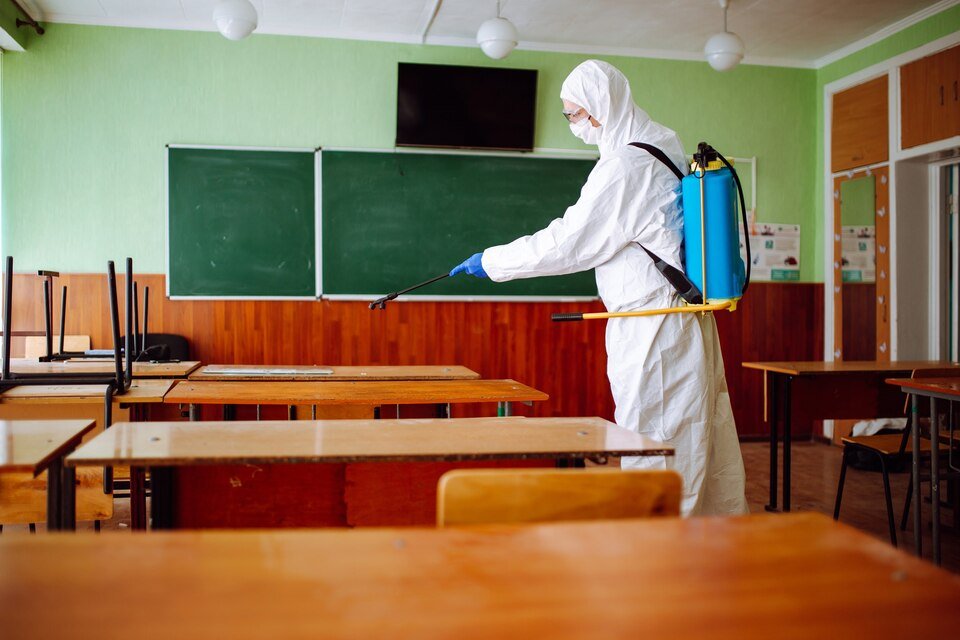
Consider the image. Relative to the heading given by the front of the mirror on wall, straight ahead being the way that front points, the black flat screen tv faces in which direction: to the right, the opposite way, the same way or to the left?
to the left

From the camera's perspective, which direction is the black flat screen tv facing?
toward the camera

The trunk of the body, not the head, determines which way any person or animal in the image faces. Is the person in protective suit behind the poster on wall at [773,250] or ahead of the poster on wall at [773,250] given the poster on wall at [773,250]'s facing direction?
ahead

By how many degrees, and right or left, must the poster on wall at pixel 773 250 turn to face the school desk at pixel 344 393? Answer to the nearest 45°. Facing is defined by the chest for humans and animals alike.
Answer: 0° — it already faces it

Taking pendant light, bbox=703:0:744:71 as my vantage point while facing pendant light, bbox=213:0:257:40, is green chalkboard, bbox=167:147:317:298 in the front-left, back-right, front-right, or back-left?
front-right

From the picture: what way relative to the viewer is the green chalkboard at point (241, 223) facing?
toward the camera

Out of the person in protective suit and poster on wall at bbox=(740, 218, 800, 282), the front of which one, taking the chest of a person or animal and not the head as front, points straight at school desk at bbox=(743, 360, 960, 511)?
the poster on wall

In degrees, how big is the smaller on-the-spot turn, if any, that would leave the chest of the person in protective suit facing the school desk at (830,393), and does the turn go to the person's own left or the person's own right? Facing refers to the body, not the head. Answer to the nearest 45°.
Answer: approximately 135° to the person's own right

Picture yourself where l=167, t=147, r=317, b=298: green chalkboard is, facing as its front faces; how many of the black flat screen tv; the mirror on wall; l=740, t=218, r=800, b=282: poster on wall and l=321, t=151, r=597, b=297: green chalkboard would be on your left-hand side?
4

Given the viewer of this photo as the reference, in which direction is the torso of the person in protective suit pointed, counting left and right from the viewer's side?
facing to the left of the viewer

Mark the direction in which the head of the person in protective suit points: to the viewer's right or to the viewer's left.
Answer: to the viewer's left

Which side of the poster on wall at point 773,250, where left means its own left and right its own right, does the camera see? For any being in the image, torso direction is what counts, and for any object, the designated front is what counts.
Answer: front

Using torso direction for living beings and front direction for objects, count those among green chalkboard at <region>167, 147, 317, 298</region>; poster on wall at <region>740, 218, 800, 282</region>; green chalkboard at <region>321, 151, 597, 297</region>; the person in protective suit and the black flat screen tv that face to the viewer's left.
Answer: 1
